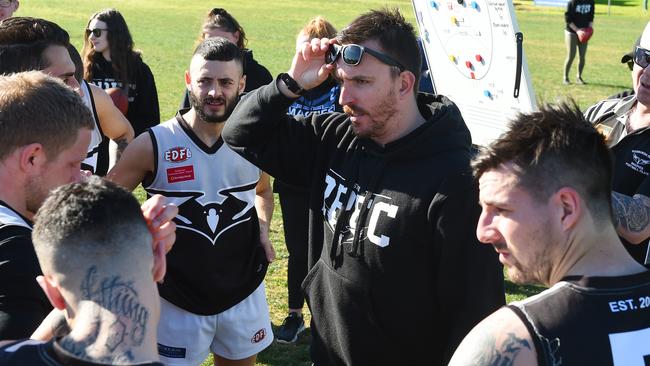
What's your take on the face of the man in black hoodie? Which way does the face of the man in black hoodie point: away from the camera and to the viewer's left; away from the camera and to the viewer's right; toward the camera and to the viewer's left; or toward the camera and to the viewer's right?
toward the camera and to the viewer's left

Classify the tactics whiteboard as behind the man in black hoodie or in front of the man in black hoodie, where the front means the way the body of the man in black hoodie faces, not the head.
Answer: behind

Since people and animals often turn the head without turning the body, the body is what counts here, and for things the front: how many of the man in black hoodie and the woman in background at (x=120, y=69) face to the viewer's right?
0

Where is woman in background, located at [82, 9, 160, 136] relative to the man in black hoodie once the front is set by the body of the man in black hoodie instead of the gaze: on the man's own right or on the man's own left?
on the man's own right

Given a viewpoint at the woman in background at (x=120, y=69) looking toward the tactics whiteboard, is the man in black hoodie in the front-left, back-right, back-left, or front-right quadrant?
front-right

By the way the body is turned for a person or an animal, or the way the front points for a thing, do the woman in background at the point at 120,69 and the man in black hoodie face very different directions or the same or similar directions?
same or similar directions

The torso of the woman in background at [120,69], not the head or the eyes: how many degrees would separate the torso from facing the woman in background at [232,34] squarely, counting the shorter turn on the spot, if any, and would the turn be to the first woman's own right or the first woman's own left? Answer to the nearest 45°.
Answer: approximately 135° to the first woman's own left

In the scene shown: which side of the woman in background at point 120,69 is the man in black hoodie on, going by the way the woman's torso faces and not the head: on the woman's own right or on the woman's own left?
on the woman's own left

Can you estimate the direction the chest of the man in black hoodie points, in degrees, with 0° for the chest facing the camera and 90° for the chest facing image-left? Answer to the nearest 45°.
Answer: approximately 45°

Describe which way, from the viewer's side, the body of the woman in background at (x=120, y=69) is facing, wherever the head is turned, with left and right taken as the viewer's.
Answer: facing the viewer and to the left of the viewer

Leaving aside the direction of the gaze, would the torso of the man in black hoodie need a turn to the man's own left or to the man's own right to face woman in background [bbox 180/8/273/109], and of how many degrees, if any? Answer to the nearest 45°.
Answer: approximately 135° to the man's own right

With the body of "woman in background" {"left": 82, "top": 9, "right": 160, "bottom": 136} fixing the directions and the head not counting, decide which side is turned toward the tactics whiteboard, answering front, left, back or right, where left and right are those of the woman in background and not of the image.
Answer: left
